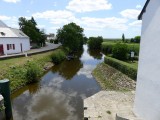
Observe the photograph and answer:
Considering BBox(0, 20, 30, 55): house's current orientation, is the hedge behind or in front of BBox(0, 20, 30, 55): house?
in front

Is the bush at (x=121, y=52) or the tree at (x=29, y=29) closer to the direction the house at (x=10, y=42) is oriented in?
the bush

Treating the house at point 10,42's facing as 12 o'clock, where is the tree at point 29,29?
The tree is roughly at 8 o'clock from the house.

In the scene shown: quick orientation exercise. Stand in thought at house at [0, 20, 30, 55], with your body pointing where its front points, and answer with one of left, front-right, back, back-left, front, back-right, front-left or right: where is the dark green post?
front-right

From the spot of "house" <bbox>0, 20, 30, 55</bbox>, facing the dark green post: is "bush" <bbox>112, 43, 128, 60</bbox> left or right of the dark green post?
left

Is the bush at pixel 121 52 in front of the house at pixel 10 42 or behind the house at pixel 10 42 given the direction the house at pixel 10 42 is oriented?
in front

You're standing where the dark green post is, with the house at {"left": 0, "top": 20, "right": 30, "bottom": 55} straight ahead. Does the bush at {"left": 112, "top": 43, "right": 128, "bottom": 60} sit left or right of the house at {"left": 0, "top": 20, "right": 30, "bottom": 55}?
right

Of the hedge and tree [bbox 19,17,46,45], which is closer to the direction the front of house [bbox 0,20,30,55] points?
the hedge

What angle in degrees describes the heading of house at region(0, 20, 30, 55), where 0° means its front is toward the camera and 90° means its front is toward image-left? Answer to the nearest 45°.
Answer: approximately 315°
